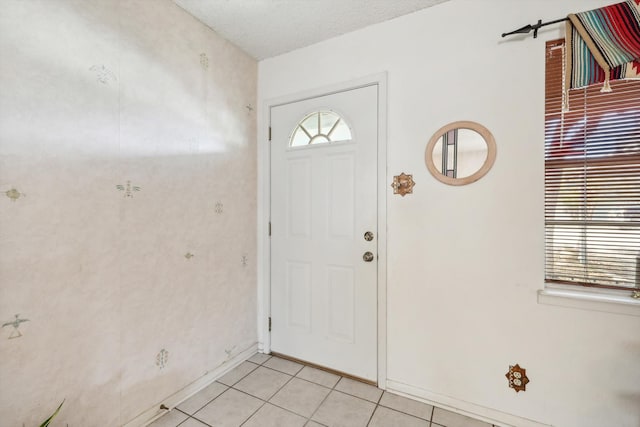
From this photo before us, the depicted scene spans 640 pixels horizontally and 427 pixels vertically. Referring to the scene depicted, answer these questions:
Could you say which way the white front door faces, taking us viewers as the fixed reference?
facing the viewer and to the left of the viewer

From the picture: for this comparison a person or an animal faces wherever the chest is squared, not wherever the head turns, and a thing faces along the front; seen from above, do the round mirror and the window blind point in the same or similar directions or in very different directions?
same or similar directions

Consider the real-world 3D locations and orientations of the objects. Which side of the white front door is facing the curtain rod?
left

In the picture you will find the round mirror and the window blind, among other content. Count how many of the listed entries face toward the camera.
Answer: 2

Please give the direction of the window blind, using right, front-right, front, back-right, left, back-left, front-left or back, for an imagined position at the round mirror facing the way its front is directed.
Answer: left

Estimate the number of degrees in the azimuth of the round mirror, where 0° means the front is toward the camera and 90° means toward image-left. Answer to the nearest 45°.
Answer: approximately 0°

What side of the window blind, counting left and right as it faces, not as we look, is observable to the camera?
front

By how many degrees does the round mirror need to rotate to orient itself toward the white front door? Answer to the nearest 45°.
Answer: approximately 90° to its right

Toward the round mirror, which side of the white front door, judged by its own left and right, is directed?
left
